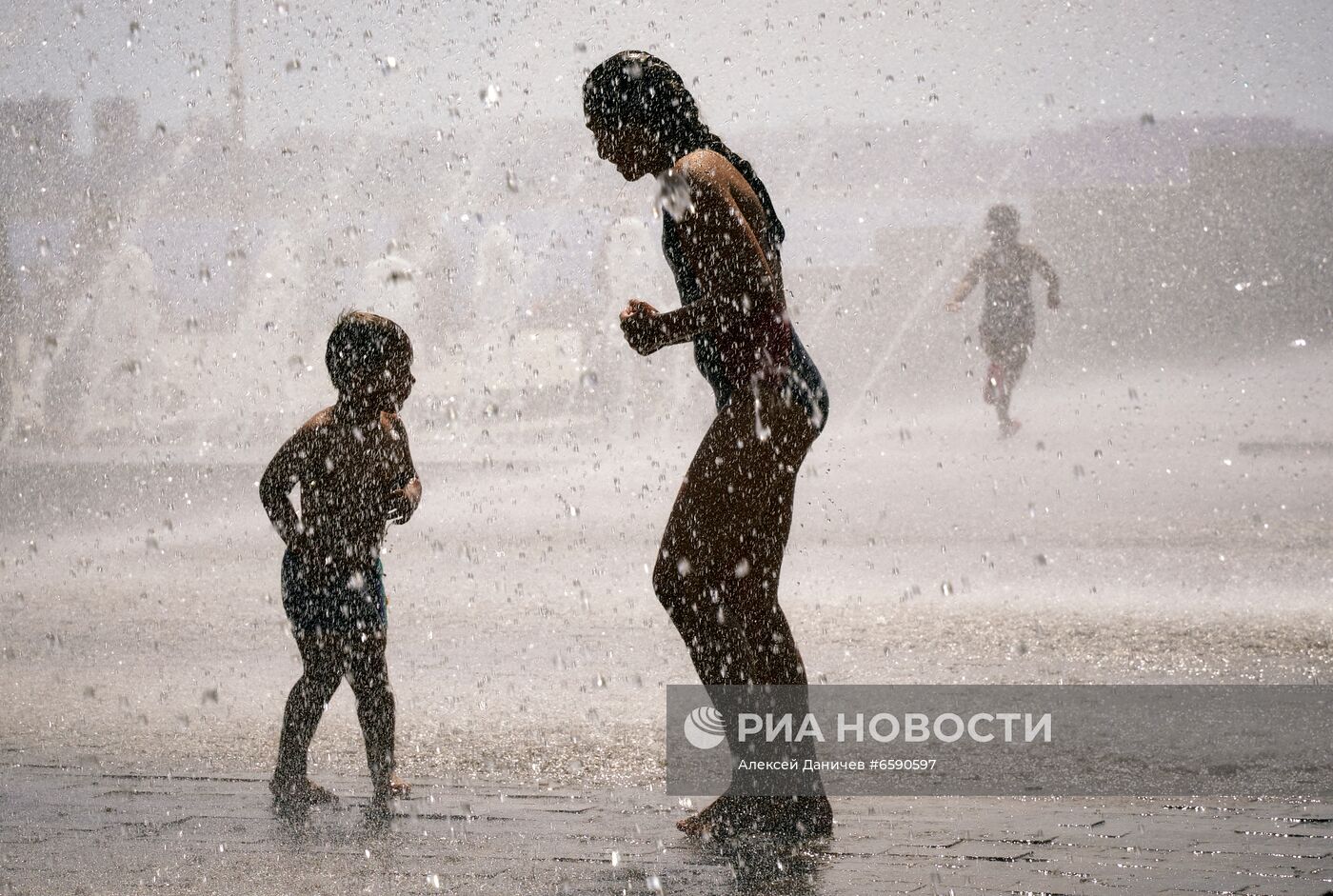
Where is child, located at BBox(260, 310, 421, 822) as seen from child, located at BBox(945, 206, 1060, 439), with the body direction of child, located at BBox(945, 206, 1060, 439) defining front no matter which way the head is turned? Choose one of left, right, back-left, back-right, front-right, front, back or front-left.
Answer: front

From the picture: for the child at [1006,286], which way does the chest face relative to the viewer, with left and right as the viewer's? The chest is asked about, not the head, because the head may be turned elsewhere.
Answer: facing the viewer
